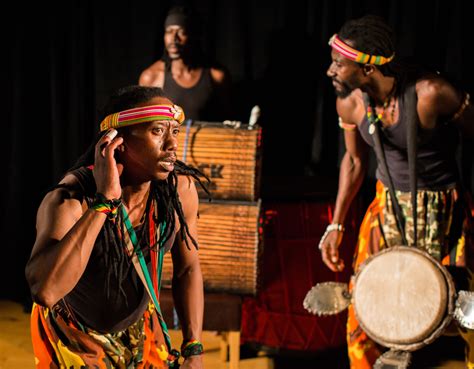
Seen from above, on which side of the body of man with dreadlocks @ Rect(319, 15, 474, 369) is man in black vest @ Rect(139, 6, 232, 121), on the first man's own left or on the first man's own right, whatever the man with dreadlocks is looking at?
on the first man's own right

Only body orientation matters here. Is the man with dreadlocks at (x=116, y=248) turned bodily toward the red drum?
no

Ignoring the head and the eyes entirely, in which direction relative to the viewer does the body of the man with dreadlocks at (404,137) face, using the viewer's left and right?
facing the viewer and to the left of the viewer

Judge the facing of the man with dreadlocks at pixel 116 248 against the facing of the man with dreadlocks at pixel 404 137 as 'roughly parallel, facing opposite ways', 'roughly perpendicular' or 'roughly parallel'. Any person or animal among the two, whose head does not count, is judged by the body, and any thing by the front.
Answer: roughly perpendicular

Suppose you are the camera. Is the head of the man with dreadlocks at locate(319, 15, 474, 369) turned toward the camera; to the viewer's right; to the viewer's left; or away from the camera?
to the viewer's left

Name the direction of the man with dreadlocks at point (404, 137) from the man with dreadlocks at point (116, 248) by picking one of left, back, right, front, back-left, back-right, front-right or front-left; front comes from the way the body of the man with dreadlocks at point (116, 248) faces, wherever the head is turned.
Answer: left

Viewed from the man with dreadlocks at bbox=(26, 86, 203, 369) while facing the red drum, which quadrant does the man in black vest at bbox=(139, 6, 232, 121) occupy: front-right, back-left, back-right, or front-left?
front-left

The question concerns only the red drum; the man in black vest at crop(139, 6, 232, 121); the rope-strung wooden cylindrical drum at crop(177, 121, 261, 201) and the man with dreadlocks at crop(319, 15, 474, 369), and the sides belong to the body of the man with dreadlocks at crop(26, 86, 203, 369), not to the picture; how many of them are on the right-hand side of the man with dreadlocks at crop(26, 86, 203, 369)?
0

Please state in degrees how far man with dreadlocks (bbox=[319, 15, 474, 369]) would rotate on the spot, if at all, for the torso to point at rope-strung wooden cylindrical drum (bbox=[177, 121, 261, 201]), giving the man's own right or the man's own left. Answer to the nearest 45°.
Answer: approximately 45° to the man's own right

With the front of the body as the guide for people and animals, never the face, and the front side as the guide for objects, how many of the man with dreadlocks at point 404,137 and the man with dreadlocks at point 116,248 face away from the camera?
0

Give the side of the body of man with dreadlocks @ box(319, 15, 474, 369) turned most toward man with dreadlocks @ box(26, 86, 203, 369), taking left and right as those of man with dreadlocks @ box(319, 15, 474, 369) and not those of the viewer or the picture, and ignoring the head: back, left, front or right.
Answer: front

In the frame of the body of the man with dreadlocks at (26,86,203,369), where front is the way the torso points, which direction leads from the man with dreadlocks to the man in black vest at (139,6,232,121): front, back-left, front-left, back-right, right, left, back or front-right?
back-left

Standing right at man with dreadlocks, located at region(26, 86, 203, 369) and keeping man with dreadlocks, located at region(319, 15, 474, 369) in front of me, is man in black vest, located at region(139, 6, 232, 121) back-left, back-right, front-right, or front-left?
front-left

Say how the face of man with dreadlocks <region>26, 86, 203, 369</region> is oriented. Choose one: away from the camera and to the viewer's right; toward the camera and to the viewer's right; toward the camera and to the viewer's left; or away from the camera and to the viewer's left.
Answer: toward the camera and to the viewer's right

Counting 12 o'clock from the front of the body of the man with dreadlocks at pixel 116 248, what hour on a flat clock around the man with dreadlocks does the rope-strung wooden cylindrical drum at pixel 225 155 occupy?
The rope-strung wooden cylindrical drum is roughly at 8 o'clock from the man with dreadlocks.

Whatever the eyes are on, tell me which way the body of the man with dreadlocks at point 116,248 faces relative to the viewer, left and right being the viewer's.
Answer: facing the viewer and to the right of the viewer

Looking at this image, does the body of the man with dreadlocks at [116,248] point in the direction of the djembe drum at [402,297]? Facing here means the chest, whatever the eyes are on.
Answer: no
